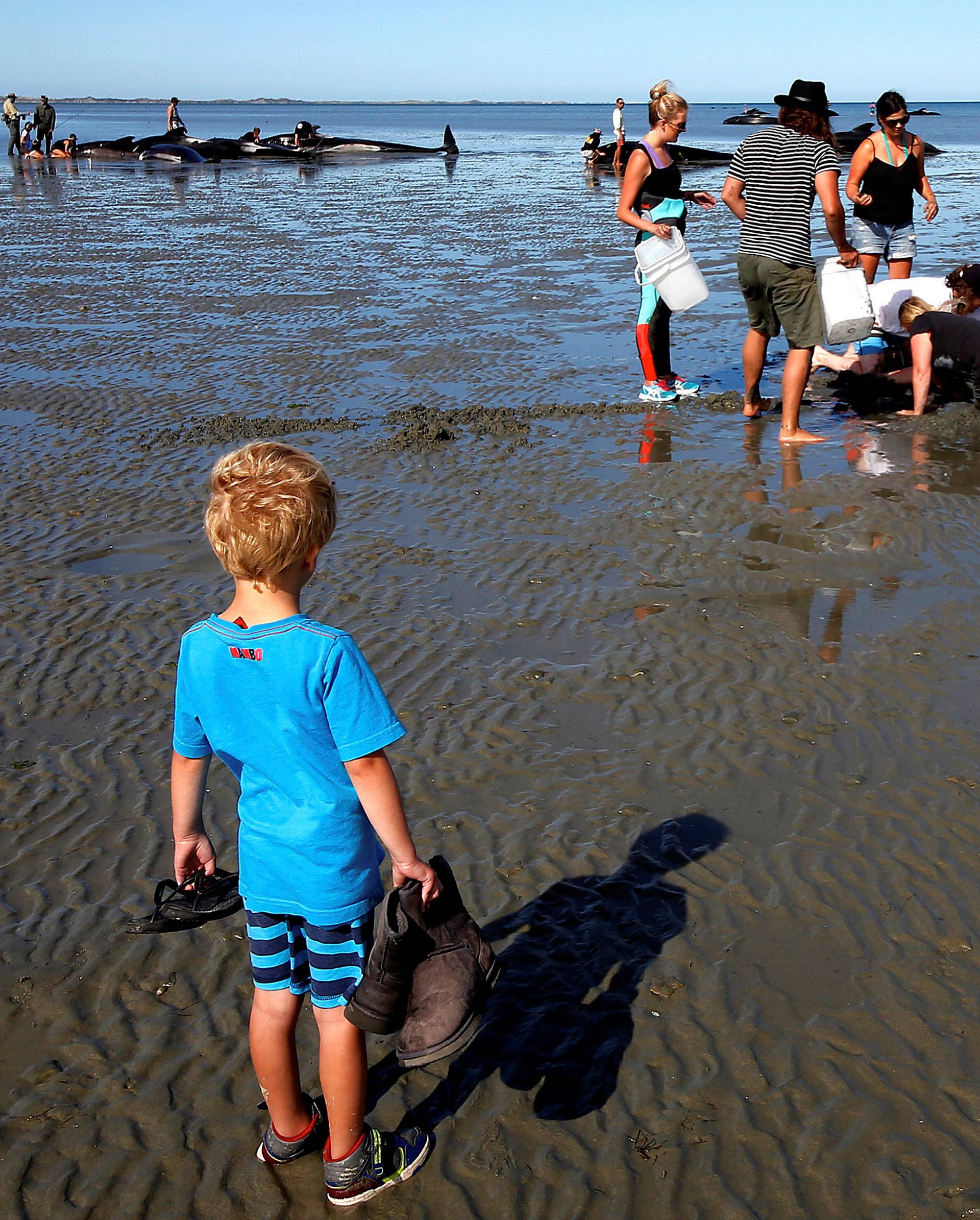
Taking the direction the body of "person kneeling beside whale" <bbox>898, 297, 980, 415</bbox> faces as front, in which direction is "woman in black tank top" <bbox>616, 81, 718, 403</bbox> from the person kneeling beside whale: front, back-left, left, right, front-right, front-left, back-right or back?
front

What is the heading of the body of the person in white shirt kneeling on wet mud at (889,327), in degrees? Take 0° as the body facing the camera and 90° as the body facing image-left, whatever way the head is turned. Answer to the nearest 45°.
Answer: approximately 270°

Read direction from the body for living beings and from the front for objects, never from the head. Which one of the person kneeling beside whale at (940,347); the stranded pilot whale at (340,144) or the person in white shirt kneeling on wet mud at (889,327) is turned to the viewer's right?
the person in white shirt kneeling on wet mud at (889,327)

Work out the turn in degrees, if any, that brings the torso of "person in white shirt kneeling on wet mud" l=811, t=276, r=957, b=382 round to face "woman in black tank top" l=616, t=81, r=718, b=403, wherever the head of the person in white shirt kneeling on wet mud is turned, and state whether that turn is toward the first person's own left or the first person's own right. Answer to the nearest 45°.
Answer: approximately 180°

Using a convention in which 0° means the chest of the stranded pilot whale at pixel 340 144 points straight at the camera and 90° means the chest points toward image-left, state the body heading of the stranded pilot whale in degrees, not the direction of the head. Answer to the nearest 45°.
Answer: approximately 90°

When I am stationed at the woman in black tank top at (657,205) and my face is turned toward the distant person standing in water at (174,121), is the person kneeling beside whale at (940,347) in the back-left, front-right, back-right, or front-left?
back-right

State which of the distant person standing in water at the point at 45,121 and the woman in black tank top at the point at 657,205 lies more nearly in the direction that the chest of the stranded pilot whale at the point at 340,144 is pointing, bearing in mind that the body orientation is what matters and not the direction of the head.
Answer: the distant person standing in water

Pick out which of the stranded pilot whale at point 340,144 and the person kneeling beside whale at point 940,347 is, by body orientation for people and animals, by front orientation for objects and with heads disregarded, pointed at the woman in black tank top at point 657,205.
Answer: the person kneeling beside whale

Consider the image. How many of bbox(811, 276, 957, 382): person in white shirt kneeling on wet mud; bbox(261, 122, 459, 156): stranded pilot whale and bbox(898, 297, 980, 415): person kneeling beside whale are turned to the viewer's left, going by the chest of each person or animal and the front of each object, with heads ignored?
2

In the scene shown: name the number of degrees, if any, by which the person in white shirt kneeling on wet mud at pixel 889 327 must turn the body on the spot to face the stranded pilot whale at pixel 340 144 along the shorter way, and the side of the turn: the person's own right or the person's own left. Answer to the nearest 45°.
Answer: approximately 135° to the person's own left

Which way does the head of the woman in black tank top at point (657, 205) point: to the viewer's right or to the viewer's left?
to the viewer's right

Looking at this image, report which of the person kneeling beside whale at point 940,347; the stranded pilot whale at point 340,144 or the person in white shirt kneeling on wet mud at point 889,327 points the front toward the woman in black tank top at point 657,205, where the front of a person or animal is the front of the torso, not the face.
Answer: the person kneeling beside whale at point 940,347

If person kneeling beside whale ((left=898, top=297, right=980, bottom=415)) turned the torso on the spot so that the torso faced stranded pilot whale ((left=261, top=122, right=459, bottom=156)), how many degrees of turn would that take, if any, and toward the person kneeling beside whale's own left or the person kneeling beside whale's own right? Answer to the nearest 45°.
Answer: approximately 45° to the person kneeling beside whale's own right

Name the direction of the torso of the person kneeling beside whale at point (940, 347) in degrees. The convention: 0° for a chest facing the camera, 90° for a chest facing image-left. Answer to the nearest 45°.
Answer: approximately 90°

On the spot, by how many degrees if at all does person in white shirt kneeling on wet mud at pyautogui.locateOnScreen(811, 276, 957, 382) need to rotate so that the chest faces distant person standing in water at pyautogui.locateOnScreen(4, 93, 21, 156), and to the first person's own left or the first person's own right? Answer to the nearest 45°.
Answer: approximately 135° to the first person's own left

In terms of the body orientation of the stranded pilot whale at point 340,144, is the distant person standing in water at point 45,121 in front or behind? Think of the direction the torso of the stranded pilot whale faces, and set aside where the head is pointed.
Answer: in front

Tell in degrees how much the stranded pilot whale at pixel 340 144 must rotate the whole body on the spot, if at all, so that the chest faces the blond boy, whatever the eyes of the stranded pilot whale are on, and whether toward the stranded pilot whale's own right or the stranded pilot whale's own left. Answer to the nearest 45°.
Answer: approximately 90° to the stranded pilot whale's own left
